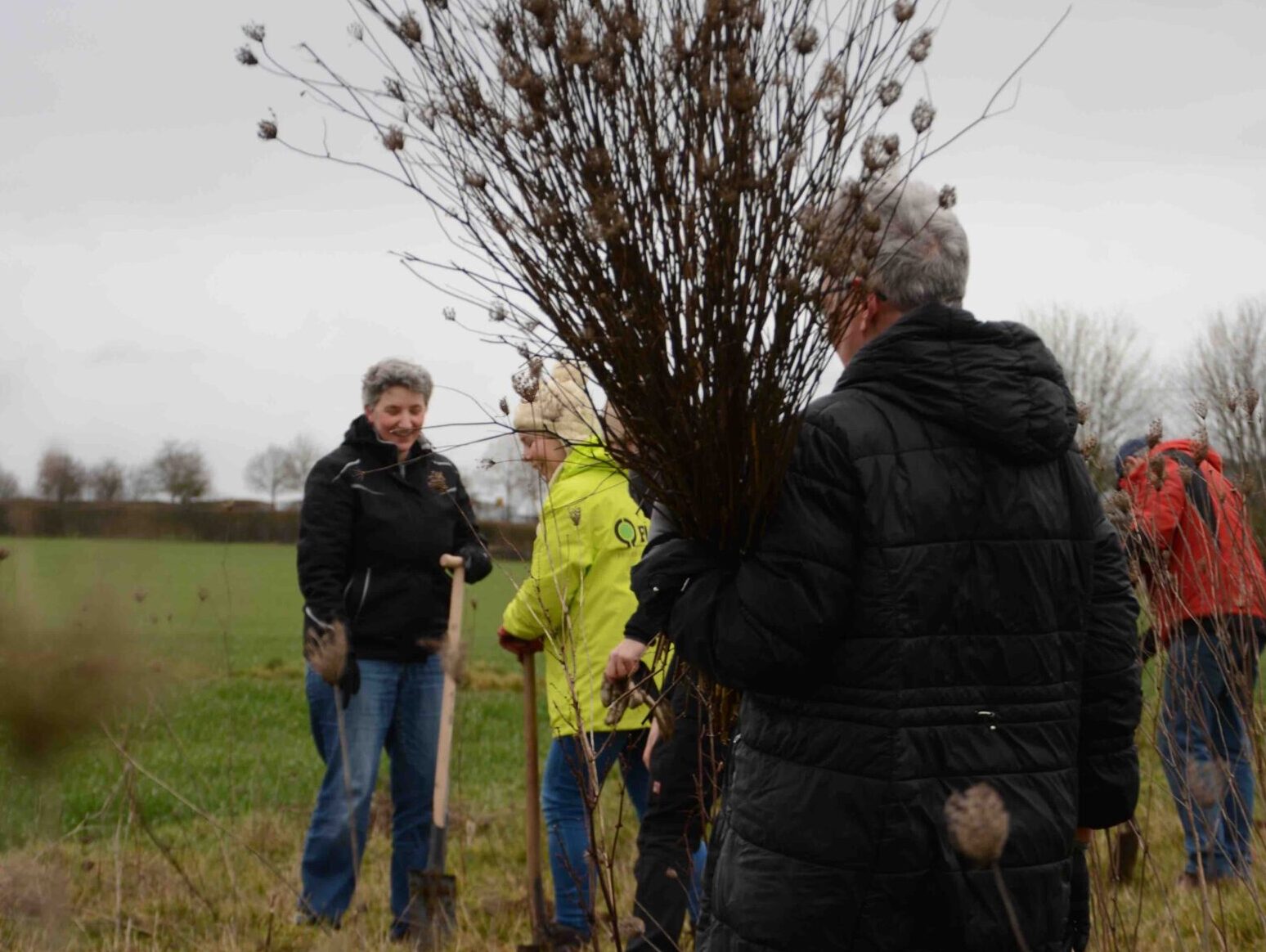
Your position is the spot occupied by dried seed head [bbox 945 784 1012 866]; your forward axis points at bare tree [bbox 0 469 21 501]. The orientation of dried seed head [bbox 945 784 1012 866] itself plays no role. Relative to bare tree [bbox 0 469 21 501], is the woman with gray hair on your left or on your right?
right

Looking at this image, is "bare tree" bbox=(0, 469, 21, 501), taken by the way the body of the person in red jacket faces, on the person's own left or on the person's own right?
on the person's own left

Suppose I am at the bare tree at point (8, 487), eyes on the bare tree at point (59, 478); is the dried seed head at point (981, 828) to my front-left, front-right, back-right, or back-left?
front-right

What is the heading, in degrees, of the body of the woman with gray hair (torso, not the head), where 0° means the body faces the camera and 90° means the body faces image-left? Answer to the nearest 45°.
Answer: approximately 315°

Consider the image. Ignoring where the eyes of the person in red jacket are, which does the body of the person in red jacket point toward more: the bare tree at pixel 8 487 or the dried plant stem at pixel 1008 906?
the bare tree

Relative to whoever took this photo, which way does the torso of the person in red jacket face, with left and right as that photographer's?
facing away from the viewer and to the left of the viewer

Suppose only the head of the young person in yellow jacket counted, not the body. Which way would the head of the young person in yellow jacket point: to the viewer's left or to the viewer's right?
to the viewer's left

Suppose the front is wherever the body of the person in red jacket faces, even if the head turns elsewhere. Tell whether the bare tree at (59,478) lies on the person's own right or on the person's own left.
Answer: on the person's own left

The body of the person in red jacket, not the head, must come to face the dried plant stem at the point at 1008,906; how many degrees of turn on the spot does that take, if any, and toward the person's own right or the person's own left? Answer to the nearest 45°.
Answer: approximately 135° to the person's own left

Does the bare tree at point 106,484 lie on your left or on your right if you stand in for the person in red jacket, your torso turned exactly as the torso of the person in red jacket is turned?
on your left

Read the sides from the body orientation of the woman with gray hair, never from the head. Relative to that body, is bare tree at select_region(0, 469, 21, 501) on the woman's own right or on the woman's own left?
on the woman's own right
